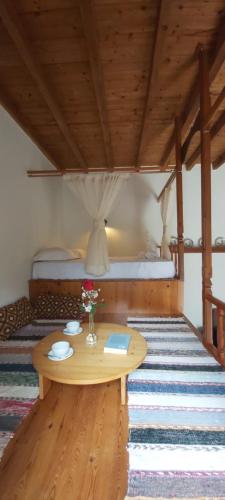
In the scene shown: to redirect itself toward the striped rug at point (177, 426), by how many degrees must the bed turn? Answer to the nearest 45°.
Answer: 0° — it already faces it

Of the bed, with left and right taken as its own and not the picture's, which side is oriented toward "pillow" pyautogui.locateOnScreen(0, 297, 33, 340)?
right

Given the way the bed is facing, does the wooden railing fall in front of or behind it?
in front

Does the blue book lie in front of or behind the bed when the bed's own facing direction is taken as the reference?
in front

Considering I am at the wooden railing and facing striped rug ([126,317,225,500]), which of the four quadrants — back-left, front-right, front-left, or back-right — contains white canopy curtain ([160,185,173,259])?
back-right

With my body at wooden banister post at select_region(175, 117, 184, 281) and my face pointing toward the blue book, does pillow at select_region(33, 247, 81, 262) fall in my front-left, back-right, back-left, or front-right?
front-right
